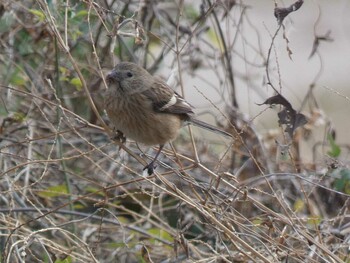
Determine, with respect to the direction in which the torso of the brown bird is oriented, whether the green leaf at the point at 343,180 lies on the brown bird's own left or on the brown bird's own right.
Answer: on the brown bird's own left

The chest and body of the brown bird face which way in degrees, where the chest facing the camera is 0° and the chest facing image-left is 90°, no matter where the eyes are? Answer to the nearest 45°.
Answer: approximately 45°

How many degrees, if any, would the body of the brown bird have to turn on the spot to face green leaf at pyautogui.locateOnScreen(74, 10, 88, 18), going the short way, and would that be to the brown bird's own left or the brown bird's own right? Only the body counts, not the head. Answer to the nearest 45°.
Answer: approximately 90° to the brown bird's own right
